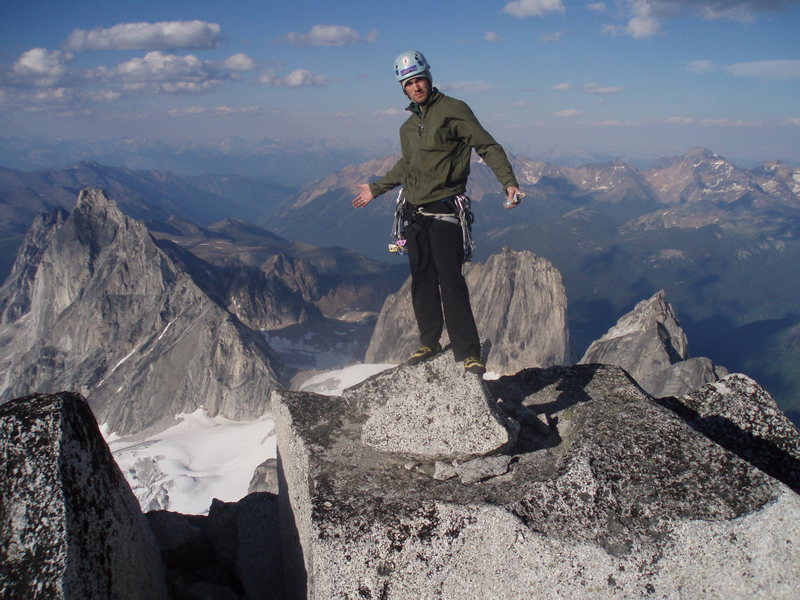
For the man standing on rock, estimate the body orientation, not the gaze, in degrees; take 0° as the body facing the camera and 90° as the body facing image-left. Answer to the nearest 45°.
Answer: approximately 45°

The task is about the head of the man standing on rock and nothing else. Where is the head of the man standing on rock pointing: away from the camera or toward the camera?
toward the camera
